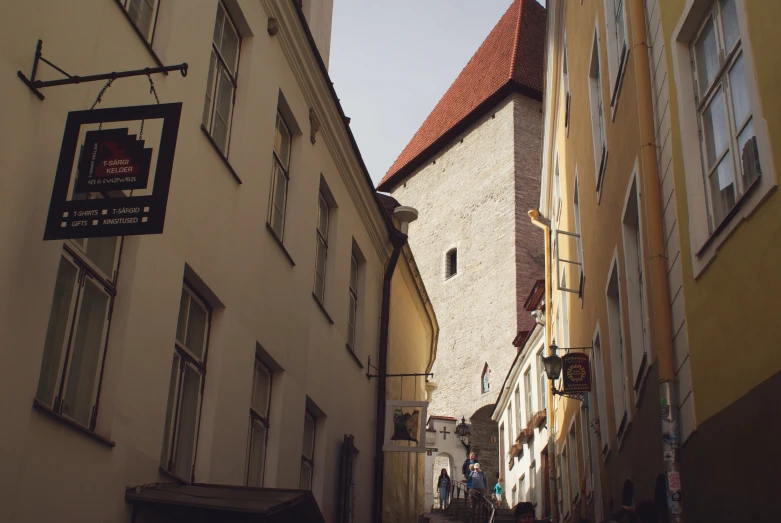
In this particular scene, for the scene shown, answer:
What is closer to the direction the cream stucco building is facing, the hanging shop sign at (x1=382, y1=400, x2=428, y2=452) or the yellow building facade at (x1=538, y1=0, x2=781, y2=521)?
the yellow building facade

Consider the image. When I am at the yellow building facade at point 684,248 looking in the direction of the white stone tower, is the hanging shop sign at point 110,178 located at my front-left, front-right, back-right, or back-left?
back-left

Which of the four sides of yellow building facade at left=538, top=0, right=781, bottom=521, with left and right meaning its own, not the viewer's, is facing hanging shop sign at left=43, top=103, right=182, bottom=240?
front

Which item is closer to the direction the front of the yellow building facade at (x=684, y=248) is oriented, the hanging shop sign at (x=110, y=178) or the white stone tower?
the hanging shop sign

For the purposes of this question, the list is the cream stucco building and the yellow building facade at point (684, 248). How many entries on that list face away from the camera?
0

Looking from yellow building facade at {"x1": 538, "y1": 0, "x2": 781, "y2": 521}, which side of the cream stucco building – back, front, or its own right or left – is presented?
front

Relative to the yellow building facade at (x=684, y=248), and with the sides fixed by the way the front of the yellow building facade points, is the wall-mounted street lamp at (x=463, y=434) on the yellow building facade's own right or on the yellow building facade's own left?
on the yellow building facade's own right

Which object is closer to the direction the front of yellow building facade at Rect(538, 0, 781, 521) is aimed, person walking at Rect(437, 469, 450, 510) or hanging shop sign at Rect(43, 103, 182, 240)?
the hanging shop sign

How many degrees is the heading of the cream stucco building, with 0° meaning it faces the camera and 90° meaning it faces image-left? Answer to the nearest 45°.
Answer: approximately 315°

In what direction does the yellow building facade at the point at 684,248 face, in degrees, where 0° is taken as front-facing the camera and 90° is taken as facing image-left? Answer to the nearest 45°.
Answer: approximately 45°
